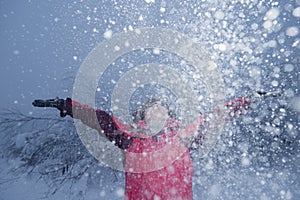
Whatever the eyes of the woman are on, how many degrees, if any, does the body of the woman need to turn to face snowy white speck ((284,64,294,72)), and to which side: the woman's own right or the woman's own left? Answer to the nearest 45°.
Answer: approximately 45° to the woman's own left

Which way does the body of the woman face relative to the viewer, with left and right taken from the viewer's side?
facing the viewer

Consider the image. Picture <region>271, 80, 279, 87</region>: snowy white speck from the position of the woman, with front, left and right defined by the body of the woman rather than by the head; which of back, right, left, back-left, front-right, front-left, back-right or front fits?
back-left
